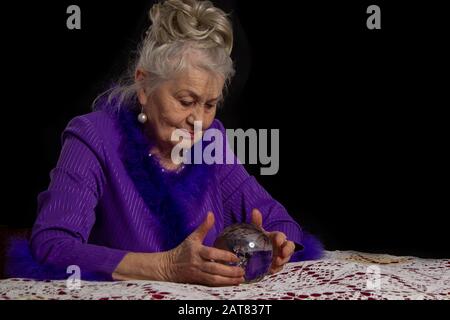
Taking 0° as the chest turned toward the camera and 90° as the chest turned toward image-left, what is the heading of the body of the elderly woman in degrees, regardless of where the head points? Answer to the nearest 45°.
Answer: approximately 315°

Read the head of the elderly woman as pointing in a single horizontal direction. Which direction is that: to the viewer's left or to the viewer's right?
to the viewer's right

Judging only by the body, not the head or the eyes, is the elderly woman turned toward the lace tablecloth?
yes
